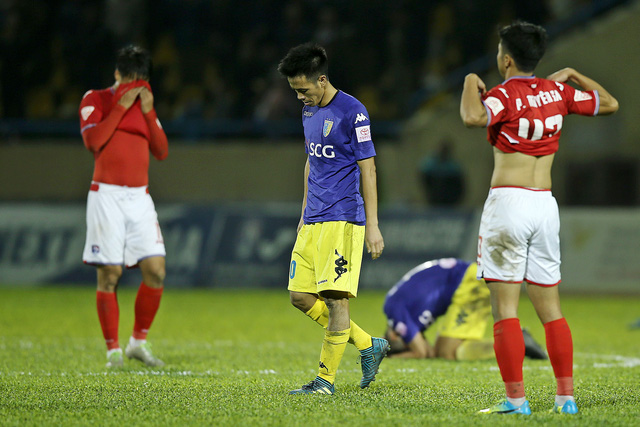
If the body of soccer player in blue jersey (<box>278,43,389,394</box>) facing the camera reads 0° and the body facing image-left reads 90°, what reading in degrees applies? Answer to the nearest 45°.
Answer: approximately 45°

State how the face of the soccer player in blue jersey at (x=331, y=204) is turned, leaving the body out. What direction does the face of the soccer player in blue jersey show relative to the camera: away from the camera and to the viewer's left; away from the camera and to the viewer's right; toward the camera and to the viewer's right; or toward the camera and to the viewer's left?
toward the camera and to the viewer's left

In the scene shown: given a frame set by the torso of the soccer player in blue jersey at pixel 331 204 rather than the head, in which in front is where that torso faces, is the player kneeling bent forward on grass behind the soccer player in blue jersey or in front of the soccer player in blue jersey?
behind

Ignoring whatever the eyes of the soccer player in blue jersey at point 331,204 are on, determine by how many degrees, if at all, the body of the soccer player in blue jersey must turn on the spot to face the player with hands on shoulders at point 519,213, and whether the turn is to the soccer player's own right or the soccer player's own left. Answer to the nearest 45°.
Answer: approximately 90° to the soccer player's own left

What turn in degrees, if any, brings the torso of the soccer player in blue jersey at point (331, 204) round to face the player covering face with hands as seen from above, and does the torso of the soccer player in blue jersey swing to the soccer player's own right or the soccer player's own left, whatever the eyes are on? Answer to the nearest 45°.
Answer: approximately 90° to the soccer player's own right
